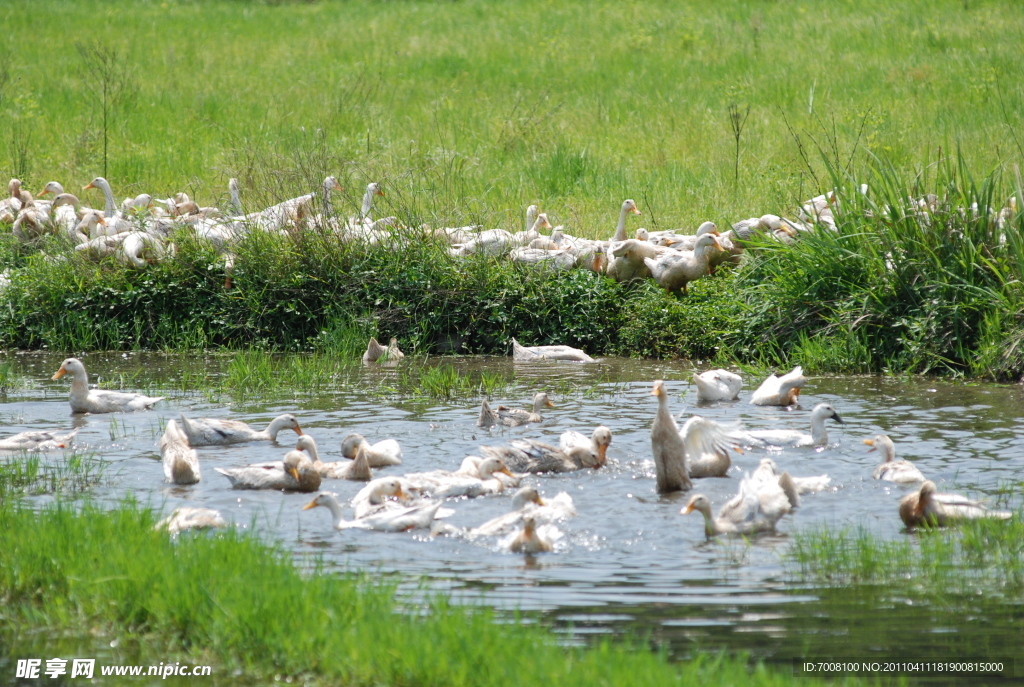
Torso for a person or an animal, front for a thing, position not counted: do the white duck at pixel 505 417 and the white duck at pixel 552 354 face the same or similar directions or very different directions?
same or similar directions

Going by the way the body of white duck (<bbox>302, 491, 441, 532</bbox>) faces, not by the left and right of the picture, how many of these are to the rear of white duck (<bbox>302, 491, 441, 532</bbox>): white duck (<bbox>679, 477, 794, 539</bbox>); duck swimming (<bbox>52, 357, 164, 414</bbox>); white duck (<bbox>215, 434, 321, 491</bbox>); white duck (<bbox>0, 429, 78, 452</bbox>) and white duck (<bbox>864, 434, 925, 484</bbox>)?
2

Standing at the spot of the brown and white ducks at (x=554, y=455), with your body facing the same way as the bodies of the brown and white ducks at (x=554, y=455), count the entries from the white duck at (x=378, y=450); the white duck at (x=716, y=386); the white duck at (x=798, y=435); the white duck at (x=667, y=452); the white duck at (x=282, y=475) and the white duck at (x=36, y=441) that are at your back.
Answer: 3

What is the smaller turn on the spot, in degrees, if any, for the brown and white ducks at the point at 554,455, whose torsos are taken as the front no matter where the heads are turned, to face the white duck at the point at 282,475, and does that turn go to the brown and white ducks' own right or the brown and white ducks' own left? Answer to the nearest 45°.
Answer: approximately 180°

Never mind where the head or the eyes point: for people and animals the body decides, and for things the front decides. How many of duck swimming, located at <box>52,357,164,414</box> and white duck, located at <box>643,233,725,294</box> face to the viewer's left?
1

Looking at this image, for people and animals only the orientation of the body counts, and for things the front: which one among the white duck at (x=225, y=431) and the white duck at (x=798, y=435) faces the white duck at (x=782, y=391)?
the white duck at (x=225, y=431)

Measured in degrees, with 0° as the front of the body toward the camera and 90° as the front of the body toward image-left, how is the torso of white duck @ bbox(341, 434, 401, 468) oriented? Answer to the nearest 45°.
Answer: approximately 90°

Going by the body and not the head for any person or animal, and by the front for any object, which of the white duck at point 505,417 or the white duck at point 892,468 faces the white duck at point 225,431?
the white duck at point 892,468

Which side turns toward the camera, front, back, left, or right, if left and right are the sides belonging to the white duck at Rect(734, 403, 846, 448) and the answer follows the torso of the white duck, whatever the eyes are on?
right

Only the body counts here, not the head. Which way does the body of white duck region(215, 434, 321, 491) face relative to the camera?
to the viewer's right
